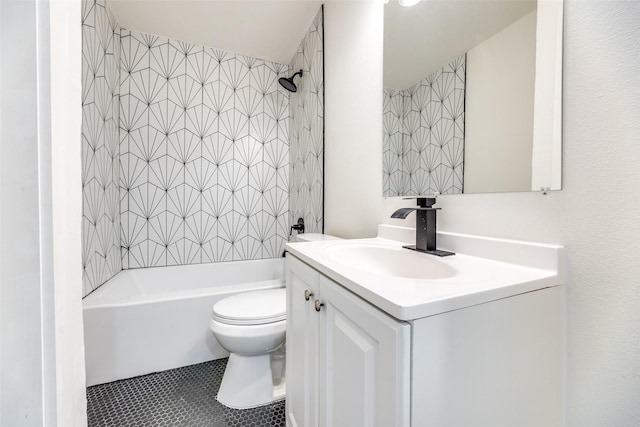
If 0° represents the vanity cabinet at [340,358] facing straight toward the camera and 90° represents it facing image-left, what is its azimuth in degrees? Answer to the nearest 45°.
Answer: approximately 45°

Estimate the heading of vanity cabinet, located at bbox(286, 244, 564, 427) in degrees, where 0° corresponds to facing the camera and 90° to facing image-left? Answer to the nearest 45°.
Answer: approximately 45°

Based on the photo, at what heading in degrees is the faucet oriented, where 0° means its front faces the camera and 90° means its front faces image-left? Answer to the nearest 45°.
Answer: approximately 45°

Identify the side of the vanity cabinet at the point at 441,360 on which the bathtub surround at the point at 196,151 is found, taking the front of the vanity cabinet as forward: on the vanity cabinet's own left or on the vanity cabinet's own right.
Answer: on the vanity cabinet's own right

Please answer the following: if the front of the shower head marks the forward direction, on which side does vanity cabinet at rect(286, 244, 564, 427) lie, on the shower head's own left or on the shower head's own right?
on the shower head's own left

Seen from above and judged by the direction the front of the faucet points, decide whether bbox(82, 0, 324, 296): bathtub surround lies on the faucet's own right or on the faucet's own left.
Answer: on the faucet's own right
